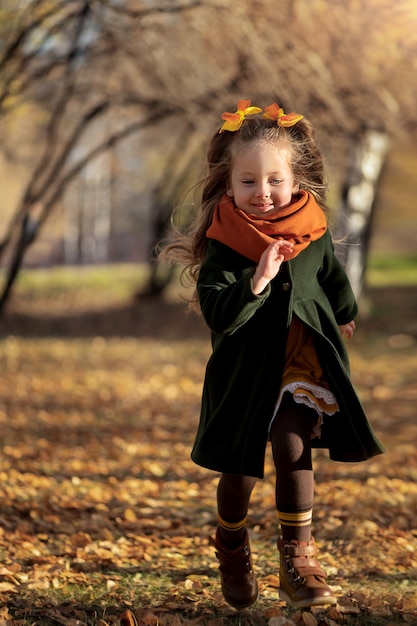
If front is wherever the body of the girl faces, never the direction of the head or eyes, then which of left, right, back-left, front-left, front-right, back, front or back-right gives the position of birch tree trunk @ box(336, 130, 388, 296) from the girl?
back

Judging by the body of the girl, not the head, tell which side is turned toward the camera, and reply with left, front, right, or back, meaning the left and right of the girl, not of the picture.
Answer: front

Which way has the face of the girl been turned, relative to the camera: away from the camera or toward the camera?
toward the camera
